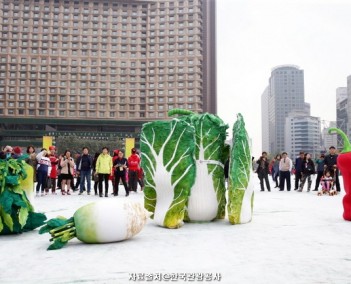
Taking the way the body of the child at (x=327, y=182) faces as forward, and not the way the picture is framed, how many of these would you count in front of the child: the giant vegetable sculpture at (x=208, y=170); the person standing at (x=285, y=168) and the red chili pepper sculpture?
2

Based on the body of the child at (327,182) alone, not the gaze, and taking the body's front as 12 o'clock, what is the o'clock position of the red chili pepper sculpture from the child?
The red chili pepper sculpture is roughly at 12 o'clock from the child.

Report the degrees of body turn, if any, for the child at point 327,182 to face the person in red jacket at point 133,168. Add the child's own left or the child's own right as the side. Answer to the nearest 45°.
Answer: approximately 90° to the child's own right

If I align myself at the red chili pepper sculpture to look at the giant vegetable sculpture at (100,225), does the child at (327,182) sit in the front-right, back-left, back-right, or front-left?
back-right

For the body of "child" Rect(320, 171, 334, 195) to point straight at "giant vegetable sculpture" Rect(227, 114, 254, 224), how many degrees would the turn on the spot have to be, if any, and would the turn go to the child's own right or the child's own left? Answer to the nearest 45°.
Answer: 0° — they already face it

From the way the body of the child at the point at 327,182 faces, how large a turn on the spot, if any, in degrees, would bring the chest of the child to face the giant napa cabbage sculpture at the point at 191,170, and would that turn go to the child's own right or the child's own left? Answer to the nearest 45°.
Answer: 0° — they already face it

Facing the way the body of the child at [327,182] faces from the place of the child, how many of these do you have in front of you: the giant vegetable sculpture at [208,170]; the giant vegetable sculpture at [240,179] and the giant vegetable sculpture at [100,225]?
3

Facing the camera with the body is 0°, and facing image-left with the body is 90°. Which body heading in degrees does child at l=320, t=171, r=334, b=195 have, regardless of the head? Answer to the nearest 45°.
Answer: approximately 0°

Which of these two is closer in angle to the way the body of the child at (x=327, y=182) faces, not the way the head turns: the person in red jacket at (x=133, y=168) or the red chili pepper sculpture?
the red chili pepper sculpture

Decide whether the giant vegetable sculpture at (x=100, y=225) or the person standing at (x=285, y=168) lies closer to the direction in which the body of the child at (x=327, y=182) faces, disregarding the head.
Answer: the giant vegetable sculpture
